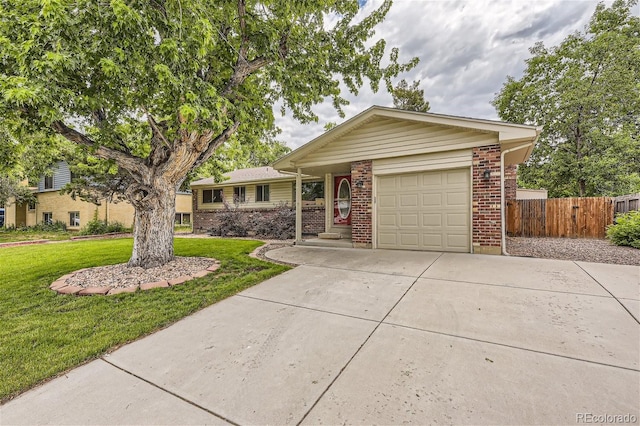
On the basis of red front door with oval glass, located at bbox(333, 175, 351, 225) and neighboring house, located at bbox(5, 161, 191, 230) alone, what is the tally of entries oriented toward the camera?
2

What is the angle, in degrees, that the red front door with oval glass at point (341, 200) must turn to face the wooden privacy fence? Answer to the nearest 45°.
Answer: approximately 90° to its left

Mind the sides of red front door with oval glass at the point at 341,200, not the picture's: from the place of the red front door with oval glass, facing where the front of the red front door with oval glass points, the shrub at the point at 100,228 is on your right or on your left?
on your right

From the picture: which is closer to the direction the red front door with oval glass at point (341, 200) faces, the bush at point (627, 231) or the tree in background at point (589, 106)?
the bush

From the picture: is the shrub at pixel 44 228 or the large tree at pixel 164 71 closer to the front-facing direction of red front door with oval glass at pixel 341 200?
the large tree

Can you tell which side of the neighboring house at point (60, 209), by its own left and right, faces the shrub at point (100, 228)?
front

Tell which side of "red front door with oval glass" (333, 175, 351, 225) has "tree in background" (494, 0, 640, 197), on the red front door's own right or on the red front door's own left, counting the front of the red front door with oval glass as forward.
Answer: on the red front door's own left

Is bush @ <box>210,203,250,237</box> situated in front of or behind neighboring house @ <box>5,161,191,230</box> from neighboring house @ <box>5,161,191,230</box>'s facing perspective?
in front

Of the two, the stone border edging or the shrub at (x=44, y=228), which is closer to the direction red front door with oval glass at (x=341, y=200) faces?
the stone border edging

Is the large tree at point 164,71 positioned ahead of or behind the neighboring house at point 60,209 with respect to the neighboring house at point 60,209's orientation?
ahead

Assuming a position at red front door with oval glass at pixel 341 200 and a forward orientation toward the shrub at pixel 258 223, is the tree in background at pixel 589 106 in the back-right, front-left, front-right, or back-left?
back-right

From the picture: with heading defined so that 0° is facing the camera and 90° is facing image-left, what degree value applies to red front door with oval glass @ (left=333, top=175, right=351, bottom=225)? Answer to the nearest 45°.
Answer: approximately 0°

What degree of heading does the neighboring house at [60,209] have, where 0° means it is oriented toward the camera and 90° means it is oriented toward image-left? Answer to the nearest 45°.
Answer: approximately 0°
